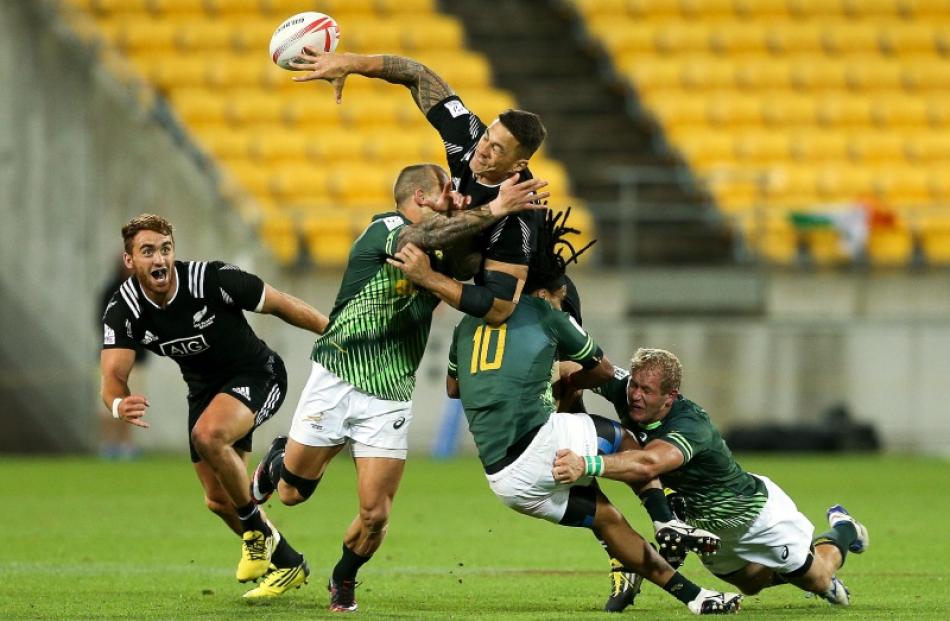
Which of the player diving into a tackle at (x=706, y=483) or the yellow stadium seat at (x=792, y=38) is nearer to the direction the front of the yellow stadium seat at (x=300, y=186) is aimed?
the player diving into a tackle

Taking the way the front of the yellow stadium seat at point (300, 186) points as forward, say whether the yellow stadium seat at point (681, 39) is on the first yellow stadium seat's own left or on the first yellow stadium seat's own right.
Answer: on the first yellow stadium seat's own left

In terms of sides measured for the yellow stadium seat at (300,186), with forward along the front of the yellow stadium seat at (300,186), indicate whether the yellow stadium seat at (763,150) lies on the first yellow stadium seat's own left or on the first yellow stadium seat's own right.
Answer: on the first yellow stadium seat's own left

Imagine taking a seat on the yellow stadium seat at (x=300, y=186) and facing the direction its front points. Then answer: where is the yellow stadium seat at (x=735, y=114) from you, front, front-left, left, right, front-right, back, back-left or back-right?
left

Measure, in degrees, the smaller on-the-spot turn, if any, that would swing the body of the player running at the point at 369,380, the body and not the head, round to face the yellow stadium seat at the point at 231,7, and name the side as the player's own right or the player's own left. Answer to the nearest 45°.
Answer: approximately 135° to the player's own left

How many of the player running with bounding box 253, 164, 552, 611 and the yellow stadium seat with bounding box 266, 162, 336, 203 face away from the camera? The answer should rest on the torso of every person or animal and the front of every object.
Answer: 0

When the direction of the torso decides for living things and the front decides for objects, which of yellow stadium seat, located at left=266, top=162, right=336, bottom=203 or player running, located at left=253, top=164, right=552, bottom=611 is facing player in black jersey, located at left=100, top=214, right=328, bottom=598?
the yellow stadium seat

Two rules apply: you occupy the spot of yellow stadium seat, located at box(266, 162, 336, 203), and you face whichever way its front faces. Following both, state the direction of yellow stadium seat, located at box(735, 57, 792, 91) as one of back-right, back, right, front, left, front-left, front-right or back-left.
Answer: left

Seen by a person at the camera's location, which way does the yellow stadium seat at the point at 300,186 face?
facing the viewer

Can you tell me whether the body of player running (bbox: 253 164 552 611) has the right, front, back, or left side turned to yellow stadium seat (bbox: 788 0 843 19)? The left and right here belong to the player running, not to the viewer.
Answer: left

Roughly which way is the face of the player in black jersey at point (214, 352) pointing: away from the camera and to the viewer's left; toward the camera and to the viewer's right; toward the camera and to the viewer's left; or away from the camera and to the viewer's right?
toward the camera and to the viewer's right
